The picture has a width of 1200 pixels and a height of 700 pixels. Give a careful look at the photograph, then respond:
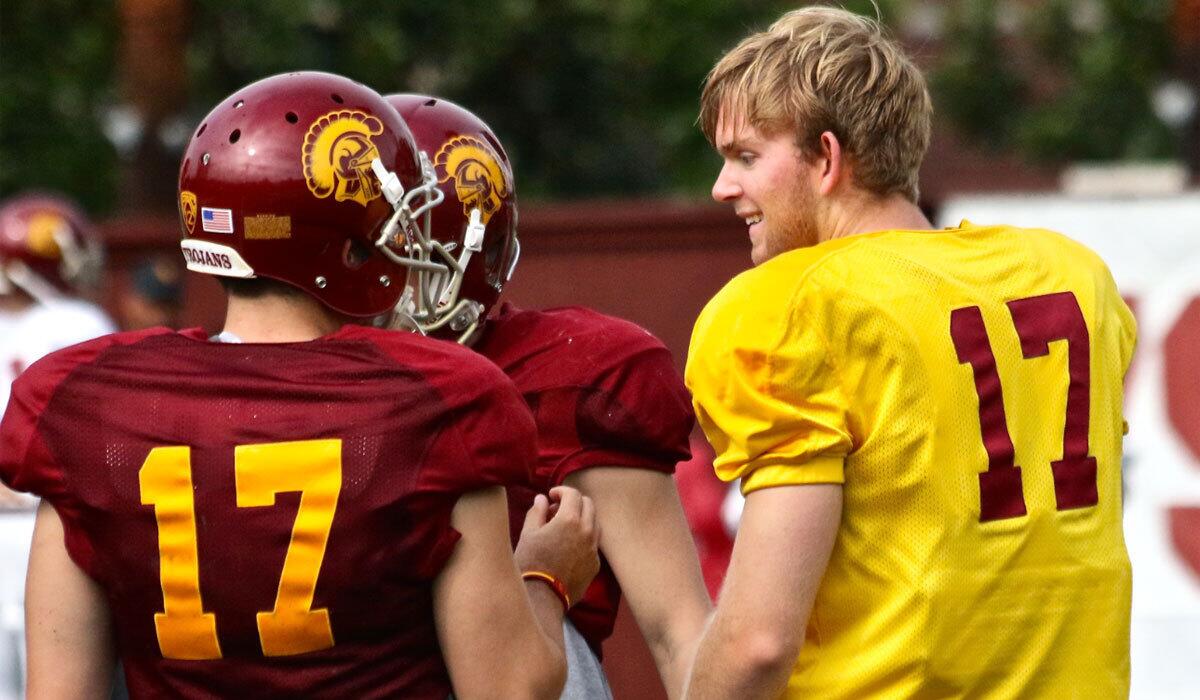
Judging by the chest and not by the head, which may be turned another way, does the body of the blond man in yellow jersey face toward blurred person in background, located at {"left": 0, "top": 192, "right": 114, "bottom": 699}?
yes

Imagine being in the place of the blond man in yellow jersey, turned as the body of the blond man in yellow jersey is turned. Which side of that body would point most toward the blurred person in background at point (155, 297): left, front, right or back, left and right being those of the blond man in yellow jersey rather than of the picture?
front

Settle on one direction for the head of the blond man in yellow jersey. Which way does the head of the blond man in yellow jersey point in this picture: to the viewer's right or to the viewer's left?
to the viewer's left

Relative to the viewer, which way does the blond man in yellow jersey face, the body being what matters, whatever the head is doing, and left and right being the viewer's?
facing away from the viewer and to the left of the viewer
